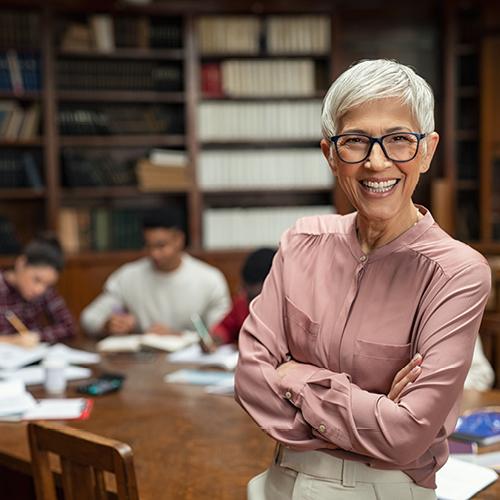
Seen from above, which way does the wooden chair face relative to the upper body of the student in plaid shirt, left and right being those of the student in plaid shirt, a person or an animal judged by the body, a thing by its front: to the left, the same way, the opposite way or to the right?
to the left

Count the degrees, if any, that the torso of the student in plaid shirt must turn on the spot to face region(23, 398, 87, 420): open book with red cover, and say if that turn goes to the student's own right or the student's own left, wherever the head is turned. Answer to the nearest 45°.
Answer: approximately 45° to the student's own right

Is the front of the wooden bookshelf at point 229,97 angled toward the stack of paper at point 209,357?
yes

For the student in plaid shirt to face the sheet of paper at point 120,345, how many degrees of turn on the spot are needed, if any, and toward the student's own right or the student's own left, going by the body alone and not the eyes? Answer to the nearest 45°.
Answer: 0° — they already face it

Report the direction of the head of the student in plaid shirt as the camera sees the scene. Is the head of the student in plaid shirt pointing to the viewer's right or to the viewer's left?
to the viewer's right

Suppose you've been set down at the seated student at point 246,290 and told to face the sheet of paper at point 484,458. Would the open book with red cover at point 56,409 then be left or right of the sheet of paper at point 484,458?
right

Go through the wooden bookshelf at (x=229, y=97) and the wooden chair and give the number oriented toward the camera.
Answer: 1

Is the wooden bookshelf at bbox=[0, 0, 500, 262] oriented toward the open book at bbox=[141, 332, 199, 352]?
yes

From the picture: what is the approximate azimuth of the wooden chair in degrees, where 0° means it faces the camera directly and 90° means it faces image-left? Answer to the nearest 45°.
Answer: approximately 225°
